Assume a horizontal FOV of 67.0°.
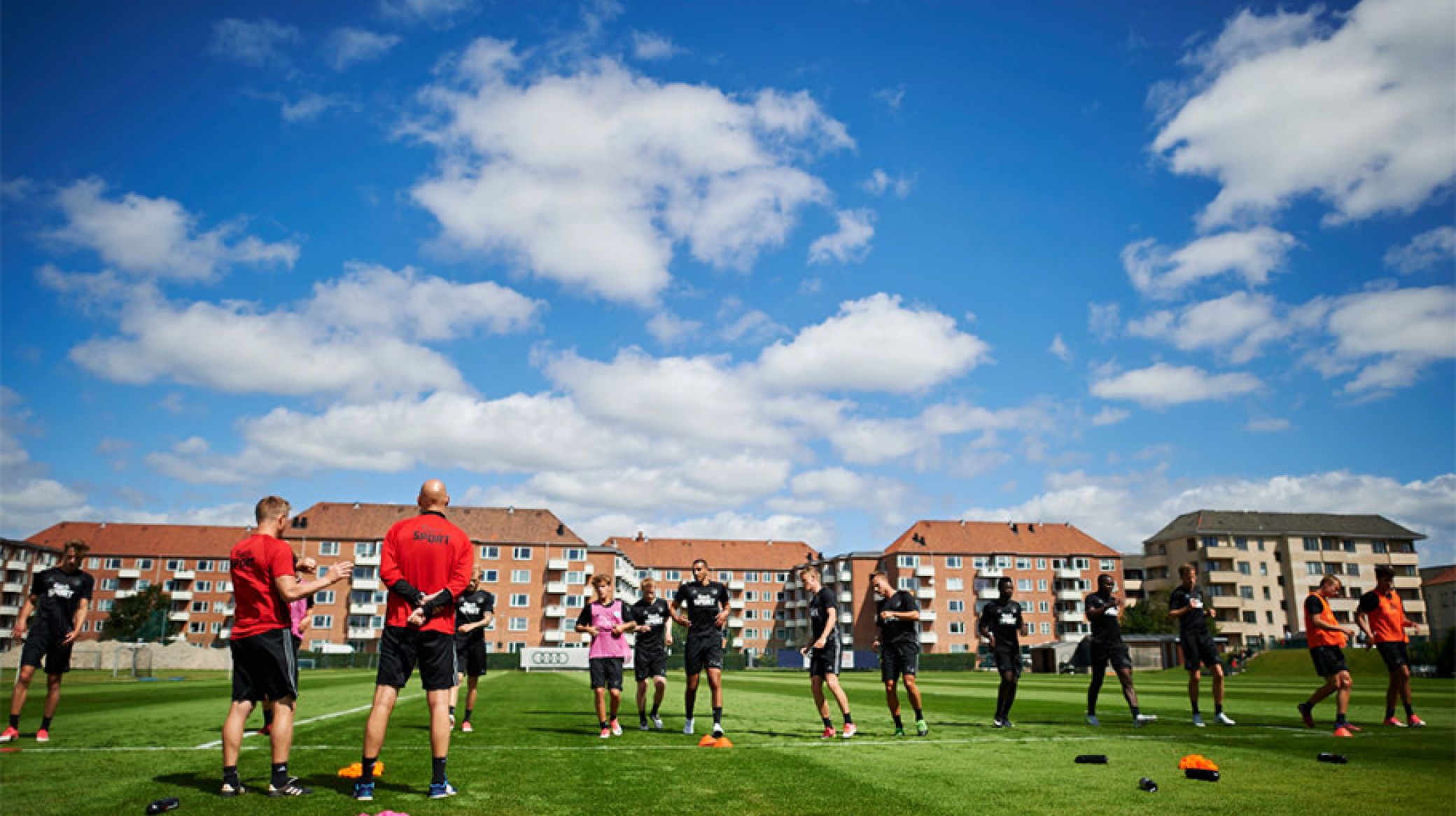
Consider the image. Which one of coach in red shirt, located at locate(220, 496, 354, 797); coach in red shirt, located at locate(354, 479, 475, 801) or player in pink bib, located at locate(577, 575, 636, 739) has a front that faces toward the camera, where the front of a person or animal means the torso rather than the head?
the player in pink bib

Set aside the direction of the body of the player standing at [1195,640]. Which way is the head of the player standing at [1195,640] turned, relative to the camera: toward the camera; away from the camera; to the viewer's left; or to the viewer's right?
toward the camera

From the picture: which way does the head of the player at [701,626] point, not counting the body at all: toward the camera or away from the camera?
toward the camera

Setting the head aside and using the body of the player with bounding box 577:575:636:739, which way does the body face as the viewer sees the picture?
toward the camera

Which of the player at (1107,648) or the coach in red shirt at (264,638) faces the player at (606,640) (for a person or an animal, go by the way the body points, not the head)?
the coach in red shirt

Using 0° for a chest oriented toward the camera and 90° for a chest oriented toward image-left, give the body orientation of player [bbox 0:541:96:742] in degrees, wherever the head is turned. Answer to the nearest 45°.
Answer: approximately 0°

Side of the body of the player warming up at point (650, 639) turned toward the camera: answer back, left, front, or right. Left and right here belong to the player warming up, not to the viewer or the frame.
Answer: front

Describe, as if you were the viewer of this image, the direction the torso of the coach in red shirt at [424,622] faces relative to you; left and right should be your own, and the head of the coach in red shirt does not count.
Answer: facing away from the viewer

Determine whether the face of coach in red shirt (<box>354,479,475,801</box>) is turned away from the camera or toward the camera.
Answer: away from the camera

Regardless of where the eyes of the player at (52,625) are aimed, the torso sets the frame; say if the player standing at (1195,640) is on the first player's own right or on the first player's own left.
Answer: on the first player's own left

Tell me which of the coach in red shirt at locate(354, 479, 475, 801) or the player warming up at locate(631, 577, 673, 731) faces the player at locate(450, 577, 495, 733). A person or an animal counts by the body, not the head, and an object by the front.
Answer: the coach in red shirt

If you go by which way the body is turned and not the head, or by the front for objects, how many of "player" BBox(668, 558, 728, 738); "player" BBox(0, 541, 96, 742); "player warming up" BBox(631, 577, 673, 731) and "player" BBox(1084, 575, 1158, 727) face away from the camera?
0

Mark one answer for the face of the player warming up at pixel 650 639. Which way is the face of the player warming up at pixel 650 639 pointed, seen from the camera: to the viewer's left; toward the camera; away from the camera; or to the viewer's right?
toward the camera

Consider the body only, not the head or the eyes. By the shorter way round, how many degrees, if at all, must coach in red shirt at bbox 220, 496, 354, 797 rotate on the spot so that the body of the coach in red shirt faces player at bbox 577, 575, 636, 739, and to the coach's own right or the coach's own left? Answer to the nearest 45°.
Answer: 0° — they already face them

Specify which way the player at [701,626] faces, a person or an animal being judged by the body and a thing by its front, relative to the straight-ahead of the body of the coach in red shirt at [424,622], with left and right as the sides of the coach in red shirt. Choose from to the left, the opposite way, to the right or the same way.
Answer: the opposite way

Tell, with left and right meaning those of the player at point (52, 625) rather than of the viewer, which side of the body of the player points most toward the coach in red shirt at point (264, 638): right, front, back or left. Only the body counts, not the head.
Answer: front

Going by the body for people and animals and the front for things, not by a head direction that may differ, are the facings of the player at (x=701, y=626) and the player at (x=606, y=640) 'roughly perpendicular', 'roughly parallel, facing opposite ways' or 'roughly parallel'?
roughly parallel

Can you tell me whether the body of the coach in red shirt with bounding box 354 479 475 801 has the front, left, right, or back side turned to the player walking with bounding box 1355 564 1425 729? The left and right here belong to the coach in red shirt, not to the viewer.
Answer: right

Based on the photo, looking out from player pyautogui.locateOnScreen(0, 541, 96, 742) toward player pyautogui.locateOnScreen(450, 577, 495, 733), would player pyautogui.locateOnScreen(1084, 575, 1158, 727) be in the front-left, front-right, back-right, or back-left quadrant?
front-right
